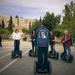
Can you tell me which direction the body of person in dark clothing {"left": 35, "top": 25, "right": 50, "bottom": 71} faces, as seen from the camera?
away from the camera

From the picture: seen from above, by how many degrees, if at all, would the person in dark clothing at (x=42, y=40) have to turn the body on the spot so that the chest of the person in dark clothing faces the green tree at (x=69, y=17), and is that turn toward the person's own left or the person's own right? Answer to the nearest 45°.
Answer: approximately 45° to the person's own right

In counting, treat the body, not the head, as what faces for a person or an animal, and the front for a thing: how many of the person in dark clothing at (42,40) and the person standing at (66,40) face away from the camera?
1

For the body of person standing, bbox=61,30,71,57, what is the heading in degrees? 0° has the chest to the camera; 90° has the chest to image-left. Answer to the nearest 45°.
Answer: approximately 45°

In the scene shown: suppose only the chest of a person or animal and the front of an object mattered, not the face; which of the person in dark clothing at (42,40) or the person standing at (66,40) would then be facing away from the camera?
the person in dark clothing
